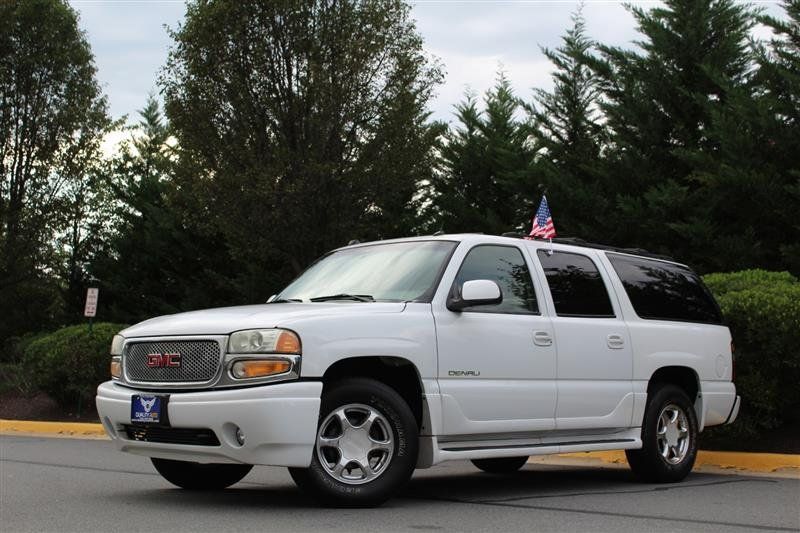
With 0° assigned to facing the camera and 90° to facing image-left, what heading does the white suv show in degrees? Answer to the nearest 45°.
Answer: approximately 45°

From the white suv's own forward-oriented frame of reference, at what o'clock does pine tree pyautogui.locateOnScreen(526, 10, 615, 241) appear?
The pine tree is roughly at 5 o'clock from the white suv.

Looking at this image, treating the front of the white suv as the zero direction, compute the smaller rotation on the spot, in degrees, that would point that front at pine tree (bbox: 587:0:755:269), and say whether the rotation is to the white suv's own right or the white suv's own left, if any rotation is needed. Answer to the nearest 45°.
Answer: approximately 135° to the white suv's own right

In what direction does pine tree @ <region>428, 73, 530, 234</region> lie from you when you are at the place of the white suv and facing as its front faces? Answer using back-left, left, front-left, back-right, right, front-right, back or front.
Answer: back-right

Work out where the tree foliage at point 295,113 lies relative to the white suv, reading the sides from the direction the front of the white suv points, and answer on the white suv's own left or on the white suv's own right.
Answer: on the white suv's own right

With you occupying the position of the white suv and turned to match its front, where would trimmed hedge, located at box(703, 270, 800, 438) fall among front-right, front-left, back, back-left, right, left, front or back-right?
back
